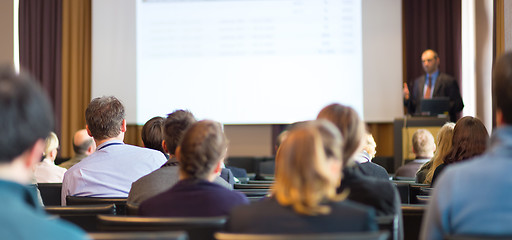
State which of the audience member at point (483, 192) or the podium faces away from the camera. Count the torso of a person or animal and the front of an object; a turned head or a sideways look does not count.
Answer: the audience member

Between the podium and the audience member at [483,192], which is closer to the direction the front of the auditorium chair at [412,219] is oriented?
the podium

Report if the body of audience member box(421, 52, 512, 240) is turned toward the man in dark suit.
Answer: yes

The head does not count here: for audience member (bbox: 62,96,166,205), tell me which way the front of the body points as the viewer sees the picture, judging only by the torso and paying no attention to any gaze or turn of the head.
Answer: away from the camera

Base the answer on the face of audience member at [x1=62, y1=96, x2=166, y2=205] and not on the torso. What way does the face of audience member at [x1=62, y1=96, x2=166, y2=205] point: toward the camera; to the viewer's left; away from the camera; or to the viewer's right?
away from the camera

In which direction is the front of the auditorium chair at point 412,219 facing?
away from the camera

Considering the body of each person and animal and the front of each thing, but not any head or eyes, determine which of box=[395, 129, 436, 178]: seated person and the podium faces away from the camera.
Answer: the seated person

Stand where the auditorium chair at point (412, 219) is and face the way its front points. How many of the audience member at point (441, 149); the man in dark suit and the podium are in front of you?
3

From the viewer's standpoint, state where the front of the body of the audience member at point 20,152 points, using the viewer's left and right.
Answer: facing away from the viewer and to the right of the viewer

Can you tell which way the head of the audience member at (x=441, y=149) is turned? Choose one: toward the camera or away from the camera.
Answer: away from the camera

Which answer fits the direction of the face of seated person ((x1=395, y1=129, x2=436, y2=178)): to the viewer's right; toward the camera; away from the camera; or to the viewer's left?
away from the camera

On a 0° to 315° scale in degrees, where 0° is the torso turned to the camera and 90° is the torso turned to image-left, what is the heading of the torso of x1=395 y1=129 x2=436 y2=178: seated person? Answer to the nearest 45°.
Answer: approximately 180°

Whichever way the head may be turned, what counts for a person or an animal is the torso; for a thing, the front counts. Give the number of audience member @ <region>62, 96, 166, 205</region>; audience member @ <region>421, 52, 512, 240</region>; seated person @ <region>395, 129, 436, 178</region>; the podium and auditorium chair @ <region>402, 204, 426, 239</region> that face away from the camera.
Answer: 4

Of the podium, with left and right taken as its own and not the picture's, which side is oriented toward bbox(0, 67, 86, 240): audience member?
front
